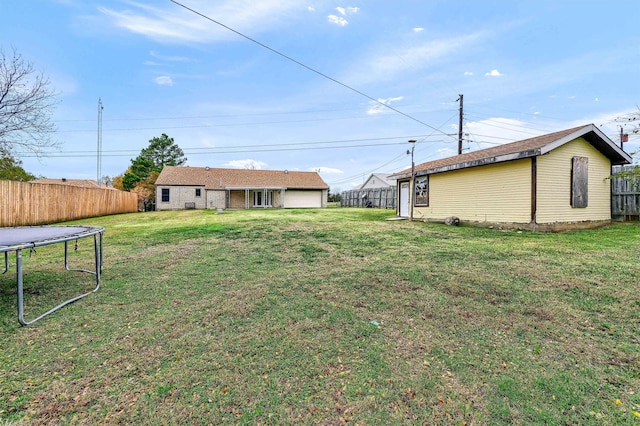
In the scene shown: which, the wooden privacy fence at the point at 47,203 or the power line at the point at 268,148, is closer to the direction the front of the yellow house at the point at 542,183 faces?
the wooden privacy fence

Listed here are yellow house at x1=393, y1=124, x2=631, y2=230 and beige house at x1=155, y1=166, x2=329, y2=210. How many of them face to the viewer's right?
0

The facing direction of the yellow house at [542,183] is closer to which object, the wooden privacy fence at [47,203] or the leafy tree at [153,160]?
the wooden privacy fence

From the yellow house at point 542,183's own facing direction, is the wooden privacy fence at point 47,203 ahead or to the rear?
ahead

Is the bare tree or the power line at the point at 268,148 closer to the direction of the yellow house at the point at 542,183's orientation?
the bare tree

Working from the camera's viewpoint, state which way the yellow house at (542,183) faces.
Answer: facing the viewer and to the left of the viewer

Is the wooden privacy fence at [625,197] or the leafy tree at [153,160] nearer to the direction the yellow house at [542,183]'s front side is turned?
the leafy tree

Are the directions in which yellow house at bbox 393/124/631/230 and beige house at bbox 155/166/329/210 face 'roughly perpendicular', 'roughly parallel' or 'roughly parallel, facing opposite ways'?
roughly perpendicular
